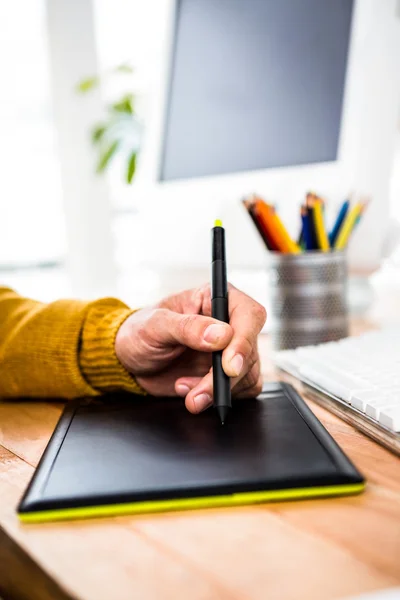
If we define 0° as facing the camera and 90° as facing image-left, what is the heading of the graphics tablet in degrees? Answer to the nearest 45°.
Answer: approximately 0°

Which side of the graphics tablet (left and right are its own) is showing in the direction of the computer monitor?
back

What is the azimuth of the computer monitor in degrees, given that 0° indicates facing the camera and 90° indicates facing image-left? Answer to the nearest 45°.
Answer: approximately 315°
